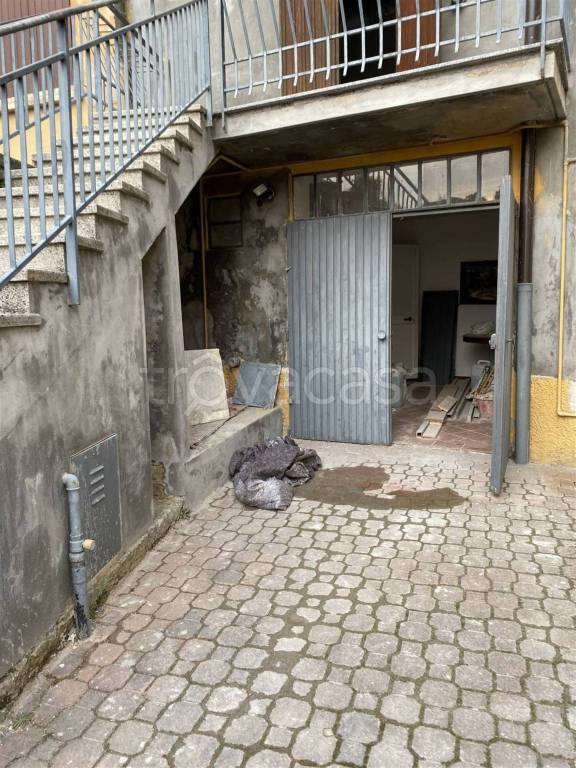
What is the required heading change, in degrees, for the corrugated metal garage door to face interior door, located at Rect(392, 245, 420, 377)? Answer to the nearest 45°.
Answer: approximately 180°

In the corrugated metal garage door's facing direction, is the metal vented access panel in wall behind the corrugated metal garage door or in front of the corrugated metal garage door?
in front

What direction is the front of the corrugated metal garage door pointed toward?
toward the camera

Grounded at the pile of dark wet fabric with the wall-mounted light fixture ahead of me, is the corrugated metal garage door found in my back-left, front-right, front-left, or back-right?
front-right

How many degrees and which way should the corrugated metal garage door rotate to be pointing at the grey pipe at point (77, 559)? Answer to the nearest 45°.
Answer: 0° — it already faces it

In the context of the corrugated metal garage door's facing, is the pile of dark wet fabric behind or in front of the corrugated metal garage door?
in front
